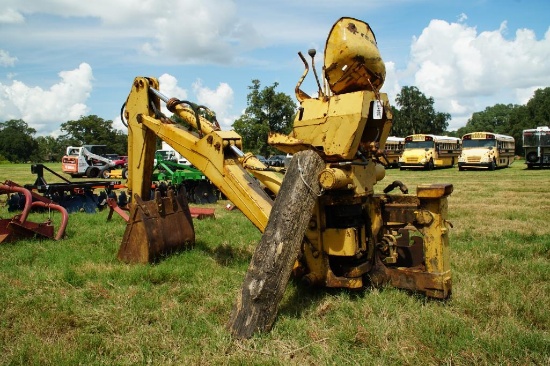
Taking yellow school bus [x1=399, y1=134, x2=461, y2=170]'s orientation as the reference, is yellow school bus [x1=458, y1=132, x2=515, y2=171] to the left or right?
on its left

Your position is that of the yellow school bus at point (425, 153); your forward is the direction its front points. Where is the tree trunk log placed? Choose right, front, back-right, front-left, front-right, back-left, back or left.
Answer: front-left

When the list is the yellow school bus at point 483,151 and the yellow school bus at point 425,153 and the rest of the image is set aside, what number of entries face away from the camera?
0

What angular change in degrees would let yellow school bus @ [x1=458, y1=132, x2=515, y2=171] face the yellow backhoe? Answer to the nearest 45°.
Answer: approximately 45° to its left

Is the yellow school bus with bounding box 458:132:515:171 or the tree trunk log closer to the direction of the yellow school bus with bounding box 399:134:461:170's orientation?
the tree trunk log

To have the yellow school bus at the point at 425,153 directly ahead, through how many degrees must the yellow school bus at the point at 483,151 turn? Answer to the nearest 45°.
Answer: approximately 90° to its right

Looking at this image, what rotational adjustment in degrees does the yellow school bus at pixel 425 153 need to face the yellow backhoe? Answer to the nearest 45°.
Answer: approximately 45° to its left

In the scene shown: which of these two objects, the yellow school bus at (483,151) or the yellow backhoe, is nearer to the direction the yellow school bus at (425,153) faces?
the yellow backhoe

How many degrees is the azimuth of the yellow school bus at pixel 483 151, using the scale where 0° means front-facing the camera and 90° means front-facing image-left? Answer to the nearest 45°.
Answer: approximately 45°

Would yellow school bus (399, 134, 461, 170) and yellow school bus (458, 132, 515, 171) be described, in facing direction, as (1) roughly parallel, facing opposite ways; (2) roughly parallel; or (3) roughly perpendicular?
roughly parallel

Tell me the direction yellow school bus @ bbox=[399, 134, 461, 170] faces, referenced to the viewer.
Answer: facing the viewer and to the left of the viewer
